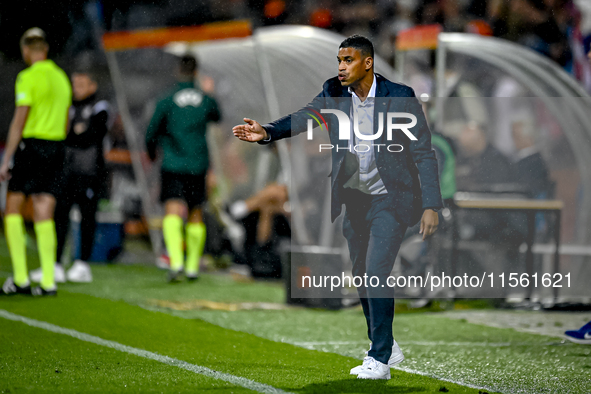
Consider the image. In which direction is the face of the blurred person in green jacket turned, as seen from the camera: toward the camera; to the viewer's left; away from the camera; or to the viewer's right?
away from the camera

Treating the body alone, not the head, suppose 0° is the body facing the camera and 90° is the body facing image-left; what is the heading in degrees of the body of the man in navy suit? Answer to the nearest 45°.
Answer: approximately 45°

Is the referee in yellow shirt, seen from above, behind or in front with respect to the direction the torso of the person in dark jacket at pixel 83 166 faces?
in front

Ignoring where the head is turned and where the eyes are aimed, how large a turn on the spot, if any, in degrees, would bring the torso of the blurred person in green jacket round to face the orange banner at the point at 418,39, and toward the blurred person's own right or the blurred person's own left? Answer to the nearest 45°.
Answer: approximately 90° to the blurred person's own right

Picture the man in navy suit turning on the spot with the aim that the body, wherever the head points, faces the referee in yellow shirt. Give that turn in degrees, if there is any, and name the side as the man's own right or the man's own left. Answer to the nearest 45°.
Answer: approximately 90° to the man's own right

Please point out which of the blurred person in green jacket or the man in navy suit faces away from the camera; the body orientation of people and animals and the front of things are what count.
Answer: the blurred person in green jacket

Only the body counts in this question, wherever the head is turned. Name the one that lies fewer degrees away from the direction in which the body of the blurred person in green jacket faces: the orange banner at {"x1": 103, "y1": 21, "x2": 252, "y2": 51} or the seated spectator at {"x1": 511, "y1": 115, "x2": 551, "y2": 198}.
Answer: the orange banner

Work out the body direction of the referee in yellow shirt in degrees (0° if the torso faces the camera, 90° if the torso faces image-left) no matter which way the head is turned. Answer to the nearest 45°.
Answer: approximately 135°

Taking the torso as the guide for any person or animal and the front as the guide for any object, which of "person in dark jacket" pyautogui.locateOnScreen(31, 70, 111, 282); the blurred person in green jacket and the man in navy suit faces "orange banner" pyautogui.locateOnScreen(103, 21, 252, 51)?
the blurred person in green jacket

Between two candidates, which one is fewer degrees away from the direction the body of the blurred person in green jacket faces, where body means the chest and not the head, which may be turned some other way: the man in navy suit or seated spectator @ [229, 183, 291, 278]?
the seated spectator

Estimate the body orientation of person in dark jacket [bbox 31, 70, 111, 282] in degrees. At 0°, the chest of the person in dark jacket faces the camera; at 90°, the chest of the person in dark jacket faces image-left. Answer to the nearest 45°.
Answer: approximately 45°

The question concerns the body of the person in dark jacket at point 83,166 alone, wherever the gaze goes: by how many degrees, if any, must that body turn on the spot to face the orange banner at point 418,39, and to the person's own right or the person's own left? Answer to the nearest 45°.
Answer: approximately 135° to the person's own left
